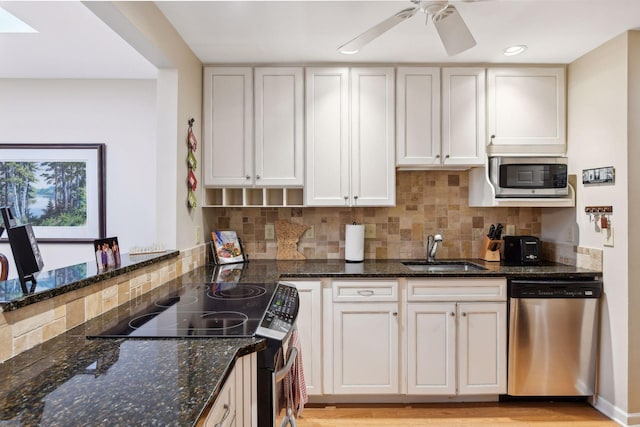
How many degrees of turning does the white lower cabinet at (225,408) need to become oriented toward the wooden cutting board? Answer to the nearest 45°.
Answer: approximately 90° to its left

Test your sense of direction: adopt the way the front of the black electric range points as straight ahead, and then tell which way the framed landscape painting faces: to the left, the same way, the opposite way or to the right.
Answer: to the right

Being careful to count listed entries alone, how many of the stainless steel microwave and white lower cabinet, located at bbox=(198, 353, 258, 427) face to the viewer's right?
1

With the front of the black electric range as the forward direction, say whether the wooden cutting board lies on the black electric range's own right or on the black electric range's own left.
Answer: on the black electric range's own left

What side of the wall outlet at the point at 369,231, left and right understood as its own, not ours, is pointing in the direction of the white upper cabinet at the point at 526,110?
left

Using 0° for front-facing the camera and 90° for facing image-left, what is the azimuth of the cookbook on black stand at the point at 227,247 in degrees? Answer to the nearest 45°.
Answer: approximately 0°

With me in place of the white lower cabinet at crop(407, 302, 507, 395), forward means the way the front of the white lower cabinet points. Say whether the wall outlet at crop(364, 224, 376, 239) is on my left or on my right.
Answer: on my right

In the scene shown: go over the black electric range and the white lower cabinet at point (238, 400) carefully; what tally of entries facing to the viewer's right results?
2

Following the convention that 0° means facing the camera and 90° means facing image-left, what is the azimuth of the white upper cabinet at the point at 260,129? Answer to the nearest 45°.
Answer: approximately 0°
